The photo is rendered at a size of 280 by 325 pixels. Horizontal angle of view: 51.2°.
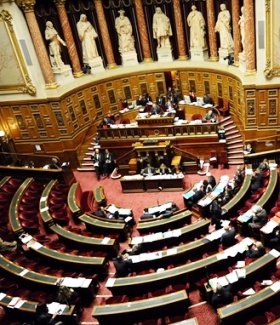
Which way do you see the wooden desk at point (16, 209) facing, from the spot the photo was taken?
facing to the right of the viewer

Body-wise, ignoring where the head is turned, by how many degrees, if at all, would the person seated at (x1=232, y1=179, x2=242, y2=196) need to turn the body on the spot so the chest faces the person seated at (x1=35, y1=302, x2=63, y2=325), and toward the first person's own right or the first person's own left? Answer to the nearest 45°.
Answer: approximately 45° to the first person's own left

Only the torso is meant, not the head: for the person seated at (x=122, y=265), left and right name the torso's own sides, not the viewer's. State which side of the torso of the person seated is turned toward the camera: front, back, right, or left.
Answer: back

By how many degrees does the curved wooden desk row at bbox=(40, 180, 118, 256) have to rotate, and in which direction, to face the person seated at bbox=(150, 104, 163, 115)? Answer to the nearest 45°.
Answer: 0° — it already faces them

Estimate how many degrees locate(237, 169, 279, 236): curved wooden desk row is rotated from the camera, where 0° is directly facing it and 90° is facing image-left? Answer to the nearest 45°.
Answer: approximately 90°

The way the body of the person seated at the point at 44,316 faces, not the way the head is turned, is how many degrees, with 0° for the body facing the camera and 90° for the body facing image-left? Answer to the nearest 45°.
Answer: approximately 225°

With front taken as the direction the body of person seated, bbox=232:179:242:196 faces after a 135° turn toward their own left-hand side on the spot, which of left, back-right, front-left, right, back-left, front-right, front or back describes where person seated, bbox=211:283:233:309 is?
front-right

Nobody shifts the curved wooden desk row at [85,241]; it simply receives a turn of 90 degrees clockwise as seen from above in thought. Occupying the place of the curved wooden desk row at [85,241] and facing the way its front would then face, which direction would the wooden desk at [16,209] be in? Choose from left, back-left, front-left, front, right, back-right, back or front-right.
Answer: back

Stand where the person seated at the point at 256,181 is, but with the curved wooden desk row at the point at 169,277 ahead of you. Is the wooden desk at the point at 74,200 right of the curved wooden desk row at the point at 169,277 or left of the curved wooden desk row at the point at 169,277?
right

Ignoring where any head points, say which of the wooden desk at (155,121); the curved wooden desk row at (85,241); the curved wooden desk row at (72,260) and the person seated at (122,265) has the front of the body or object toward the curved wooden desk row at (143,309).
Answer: the wooden desk

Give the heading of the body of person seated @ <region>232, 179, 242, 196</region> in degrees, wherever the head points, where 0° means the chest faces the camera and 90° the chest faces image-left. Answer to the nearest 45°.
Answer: approximately 90°
